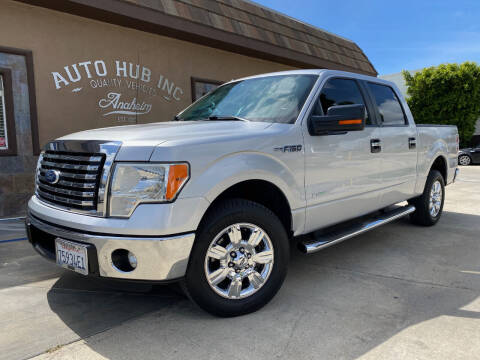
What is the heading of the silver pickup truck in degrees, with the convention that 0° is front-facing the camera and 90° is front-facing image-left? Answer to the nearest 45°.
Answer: approximately 45°

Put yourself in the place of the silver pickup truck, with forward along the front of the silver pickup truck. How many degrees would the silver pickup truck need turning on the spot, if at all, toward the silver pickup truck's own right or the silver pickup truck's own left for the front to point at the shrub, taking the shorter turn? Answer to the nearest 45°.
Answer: approximately 180°
